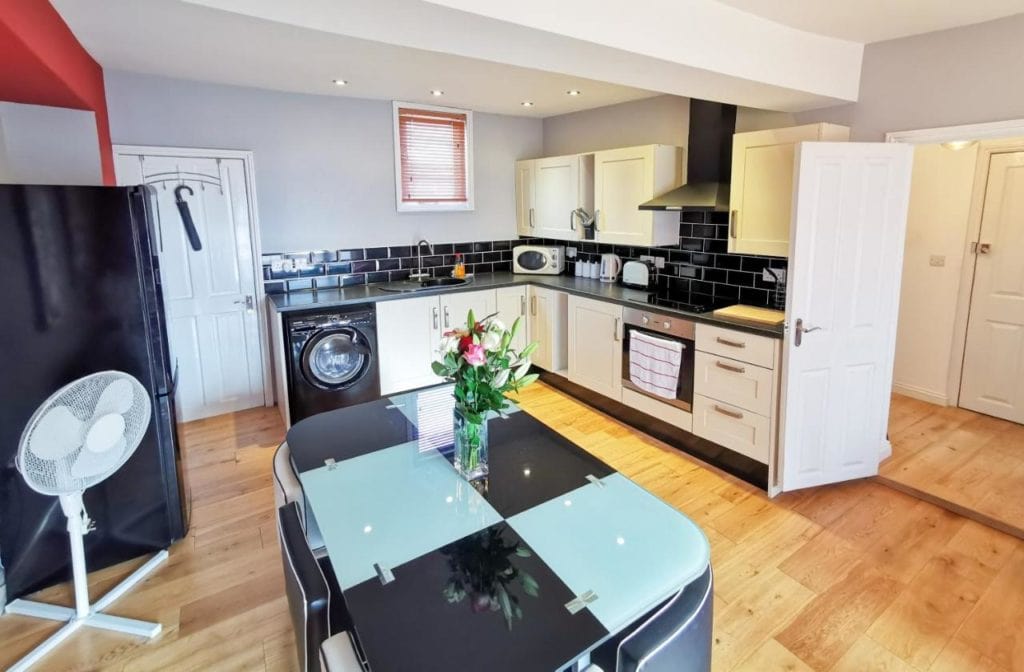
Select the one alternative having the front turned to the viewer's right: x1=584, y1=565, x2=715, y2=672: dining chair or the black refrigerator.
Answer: the black refrigerator

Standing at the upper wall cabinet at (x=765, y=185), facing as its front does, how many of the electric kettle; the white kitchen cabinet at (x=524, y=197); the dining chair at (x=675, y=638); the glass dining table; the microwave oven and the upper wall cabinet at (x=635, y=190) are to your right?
4

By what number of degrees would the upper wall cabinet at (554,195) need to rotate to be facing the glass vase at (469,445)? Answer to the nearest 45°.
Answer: approximately 45° to its left

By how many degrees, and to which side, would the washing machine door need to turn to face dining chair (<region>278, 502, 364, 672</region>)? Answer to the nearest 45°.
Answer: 0° — it already faces it

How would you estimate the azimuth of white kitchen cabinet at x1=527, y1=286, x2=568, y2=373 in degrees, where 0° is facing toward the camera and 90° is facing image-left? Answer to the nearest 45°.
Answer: approximately 45°

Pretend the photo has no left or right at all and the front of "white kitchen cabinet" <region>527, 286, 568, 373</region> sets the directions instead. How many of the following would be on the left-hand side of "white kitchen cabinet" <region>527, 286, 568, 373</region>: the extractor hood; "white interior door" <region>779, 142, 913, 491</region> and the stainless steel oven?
3

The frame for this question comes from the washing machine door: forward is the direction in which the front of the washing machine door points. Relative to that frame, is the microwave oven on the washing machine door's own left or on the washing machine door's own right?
on the washing machine door's own left

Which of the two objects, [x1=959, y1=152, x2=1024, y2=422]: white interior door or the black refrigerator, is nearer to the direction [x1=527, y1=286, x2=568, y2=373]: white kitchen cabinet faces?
the black refrigerator

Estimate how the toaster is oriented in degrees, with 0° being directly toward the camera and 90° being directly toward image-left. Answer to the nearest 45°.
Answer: approximately 45°

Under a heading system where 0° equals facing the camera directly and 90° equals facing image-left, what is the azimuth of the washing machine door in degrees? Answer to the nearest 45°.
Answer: approximately 0°
